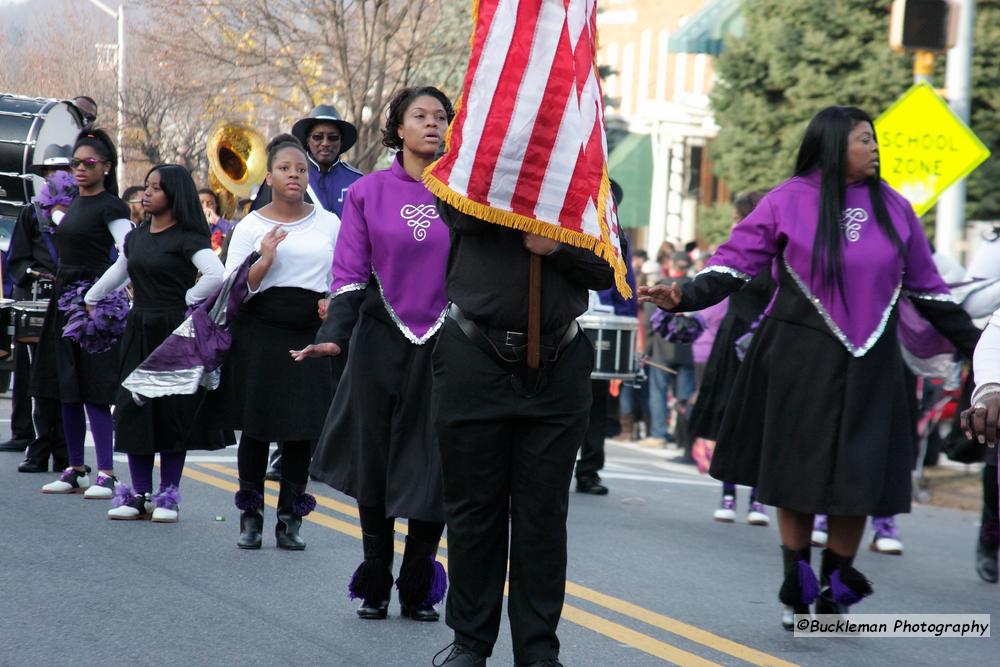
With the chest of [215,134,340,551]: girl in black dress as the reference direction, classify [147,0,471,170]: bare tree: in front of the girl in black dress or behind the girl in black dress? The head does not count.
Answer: behind

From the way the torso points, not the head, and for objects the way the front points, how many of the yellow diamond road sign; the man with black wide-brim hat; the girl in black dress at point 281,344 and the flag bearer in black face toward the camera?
4

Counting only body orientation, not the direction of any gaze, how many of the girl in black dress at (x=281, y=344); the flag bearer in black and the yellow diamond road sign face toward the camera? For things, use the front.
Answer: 3

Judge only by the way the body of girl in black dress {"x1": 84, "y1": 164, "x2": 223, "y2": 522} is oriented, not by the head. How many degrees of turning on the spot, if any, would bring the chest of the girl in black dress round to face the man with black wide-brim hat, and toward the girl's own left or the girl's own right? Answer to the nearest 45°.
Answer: approximately 180°

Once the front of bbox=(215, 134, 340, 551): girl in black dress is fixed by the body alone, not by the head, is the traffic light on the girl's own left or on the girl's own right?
on the girl's own left

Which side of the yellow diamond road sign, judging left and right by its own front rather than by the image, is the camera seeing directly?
front

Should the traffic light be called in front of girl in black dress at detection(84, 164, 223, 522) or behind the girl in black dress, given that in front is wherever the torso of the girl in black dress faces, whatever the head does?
behind

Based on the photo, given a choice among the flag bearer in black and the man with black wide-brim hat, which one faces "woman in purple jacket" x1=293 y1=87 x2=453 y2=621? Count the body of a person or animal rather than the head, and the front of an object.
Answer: the man with black wide-brim hat

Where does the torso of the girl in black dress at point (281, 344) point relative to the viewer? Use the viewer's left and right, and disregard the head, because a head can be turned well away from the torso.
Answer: facing the viewer
